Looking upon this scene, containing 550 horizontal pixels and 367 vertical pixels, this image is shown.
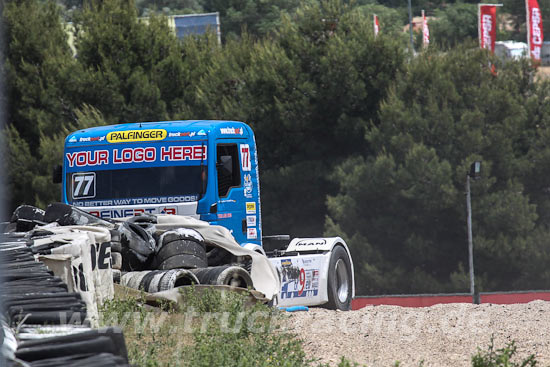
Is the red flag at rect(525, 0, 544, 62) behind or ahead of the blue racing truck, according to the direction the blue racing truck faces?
behind

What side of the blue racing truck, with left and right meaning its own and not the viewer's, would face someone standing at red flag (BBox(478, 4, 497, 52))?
back

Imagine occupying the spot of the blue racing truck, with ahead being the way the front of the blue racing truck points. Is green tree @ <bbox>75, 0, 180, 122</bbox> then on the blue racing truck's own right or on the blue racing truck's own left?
on the blue racing truck's own right

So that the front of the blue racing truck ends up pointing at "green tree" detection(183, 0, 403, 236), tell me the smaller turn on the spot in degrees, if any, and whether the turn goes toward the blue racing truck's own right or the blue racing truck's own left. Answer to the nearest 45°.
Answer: approximately 135° to the blue racing truck's own right

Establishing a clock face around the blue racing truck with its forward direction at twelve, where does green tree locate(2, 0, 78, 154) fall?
The green tree is roughly at 4 o'clock from the blue racing truck.

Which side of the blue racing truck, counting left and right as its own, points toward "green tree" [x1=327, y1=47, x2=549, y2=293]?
back

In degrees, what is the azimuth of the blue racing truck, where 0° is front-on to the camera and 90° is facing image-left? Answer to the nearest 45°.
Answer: approximately 45°
